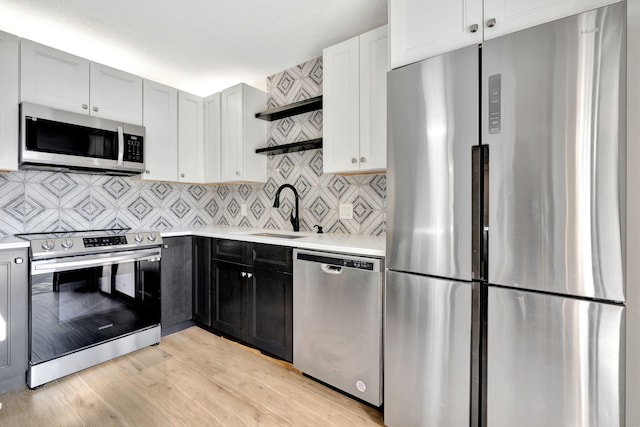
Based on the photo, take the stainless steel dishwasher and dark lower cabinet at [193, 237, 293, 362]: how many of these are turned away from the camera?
0

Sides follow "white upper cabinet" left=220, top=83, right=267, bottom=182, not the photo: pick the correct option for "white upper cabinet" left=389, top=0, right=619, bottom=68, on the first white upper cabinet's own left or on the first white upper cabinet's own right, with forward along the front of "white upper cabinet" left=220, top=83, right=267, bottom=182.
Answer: on the first white upper cabinet's own left

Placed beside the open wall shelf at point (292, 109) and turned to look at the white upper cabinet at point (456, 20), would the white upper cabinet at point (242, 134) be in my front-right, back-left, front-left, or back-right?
back-right

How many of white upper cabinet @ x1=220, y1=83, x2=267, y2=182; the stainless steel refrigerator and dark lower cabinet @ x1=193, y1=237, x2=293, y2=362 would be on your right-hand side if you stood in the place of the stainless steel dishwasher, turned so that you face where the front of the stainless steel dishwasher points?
2

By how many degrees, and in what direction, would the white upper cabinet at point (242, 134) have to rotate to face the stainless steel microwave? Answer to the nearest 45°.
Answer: approximately 45° to its right

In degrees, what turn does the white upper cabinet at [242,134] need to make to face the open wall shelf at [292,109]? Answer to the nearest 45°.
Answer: approximately 90° to its left

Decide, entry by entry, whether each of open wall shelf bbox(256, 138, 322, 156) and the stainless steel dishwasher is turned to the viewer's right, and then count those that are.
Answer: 0
